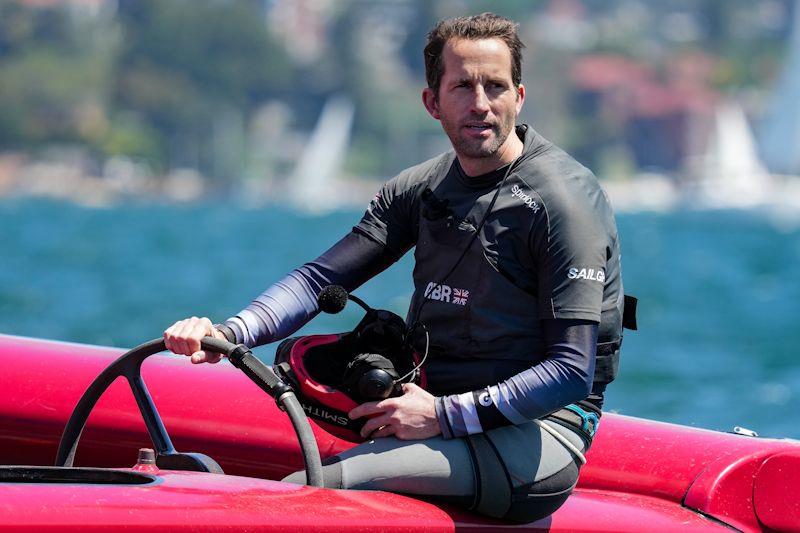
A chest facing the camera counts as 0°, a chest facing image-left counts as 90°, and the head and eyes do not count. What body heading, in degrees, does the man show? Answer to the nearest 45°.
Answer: approximately 45°
